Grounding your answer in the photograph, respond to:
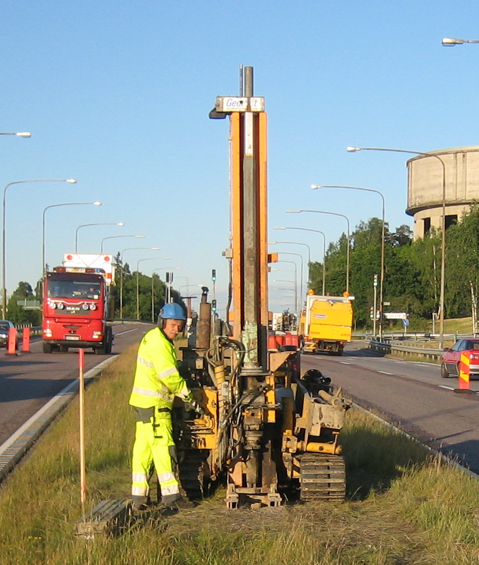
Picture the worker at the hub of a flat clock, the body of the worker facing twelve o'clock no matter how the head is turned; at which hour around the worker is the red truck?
The red truck is roughly at 9 o'clock from the worker.

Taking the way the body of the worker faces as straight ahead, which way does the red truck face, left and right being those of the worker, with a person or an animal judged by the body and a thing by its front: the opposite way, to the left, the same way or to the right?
to the right

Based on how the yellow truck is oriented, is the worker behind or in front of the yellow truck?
behind

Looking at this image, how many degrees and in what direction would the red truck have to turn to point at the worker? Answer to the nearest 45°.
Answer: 0° — it already faces them

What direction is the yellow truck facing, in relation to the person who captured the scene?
facing away from the viewer

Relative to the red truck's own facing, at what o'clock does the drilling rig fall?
The drilling rig is roughly at 12 o'clock from the red truck.

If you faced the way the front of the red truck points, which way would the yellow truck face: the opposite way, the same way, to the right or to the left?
the opposite way

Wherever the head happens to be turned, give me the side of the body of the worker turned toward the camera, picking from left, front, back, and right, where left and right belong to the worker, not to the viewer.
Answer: right
